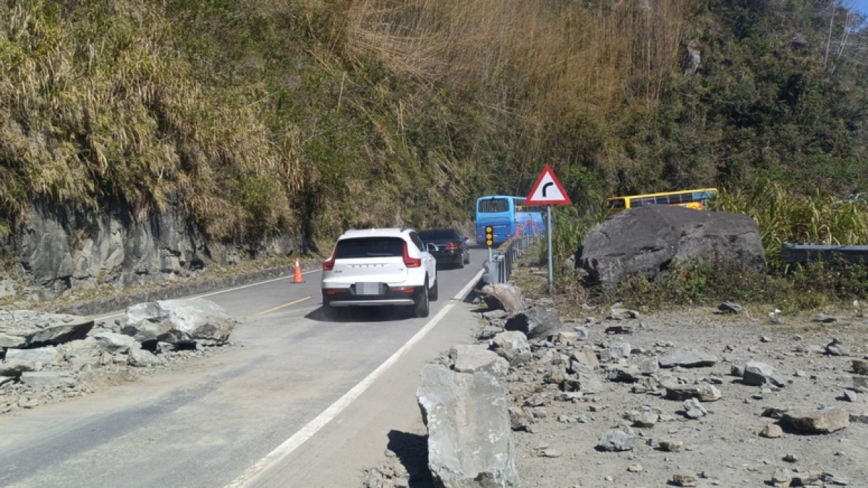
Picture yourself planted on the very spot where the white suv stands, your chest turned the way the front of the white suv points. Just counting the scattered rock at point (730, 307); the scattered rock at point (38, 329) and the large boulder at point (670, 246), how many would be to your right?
2

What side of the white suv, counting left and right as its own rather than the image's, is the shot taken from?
back

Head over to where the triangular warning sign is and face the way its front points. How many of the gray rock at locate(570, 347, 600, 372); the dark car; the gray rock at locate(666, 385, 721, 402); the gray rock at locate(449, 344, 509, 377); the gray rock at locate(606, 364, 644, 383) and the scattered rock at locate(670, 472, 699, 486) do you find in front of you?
5

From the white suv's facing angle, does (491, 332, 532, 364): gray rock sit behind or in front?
behind

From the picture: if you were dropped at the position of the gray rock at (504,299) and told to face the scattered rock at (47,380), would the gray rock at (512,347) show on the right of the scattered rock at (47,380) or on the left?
left

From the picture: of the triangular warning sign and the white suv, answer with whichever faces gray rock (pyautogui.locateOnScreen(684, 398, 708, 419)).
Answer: the triangular warning sign

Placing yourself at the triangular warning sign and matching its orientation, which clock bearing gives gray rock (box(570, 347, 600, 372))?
The gray rock is roughly at 12 o'clock from the triangular warning sign.

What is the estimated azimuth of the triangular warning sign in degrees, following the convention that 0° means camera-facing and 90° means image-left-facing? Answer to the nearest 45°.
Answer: approximately 0°

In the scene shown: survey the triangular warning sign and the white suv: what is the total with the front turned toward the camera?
1

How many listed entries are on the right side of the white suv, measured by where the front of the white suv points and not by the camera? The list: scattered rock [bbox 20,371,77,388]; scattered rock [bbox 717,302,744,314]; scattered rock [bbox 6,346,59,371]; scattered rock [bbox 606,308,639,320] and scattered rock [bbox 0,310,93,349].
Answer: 2

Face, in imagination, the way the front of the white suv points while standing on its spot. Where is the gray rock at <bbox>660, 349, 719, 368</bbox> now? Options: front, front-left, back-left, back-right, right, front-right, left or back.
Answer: back-right

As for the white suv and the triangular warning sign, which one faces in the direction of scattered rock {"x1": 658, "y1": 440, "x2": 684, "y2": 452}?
the triangular warning sign

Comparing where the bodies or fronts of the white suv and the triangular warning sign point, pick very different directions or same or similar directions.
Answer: very different directions

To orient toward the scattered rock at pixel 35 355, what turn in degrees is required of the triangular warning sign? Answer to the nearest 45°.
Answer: approximately 45° to its right
